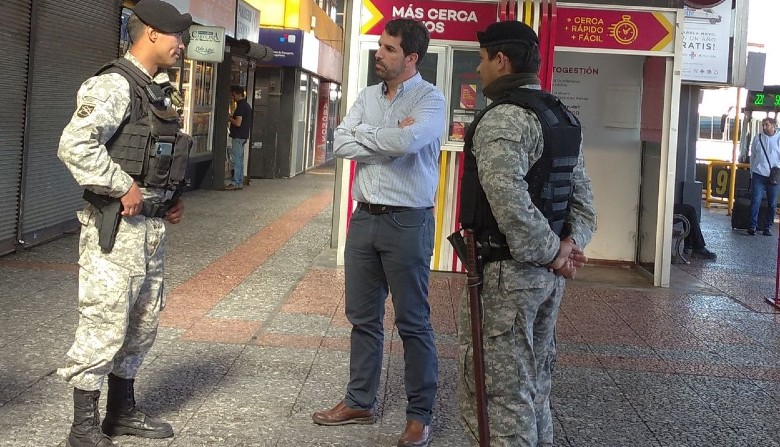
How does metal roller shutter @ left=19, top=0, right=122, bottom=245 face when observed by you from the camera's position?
facing the viewer and to the right of the viewer

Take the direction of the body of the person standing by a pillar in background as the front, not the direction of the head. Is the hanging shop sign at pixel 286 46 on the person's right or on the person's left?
on the person's right

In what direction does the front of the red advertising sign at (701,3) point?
toward the camera

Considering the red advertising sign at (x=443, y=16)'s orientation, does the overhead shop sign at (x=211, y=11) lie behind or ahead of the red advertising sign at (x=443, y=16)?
behind

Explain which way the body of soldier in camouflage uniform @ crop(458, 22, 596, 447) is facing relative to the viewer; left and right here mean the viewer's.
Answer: facing away from the viewer and to the left of the viewer

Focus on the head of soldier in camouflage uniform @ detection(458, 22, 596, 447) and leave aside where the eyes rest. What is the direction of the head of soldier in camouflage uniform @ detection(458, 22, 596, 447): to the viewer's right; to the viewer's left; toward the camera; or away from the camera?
to the viewer's left

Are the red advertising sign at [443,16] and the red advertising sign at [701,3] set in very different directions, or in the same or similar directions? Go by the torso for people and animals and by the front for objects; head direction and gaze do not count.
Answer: same or similar directions

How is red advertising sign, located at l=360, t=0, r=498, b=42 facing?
toward the camera

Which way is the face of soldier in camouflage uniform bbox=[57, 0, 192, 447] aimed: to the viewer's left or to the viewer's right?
to the viewer's right

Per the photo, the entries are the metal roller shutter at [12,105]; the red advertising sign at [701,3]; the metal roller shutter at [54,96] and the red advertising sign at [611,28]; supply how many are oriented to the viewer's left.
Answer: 0

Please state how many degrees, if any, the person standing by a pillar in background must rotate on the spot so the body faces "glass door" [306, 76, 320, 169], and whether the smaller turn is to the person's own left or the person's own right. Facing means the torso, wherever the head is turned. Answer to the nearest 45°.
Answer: approximately 90° to the person's own right
